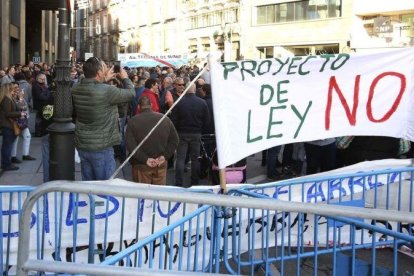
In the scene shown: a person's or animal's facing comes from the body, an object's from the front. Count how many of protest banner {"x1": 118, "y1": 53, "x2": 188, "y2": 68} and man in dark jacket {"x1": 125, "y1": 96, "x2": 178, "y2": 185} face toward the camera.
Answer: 1

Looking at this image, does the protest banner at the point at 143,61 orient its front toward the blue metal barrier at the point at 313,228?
yes

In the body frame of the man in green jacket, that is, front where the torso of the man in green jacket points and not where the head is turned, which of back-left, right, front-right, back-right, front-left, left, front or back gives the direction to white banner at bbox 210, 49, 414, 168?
right

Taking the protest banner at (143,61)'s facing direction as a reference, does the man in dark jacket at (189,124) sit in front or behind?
in front

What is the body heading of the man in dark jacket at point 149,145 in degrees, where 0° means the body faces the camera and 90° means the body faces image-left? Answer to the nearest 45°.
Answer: approximately 180°
